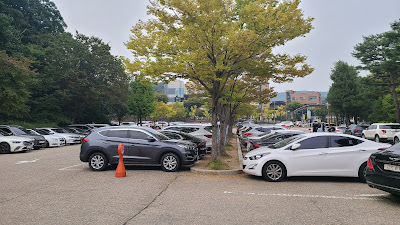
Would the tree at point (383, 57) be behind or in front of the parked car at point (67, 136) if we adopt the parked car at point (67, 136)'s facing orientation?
in front

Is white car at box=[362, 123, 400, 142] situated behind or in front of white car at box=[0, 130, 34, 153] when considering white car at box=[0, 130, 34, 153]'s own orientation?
in front

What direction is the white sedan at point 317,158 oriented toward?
to the viewer's left

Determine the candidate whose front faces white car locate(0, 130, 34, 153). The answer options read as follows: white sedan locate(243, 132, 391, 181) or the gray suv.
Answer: the white sedan

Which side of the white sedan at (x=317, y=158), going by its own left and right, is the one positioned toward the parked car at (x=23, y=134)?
front

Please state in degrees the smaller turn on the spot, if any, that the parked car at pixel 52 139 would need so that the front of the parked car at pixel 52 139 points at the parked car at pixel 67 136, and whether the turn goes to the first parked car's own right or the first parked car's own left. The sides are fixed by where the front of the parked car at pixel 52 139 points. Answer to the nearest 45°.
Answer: approximately 90° to the first parked car's own left

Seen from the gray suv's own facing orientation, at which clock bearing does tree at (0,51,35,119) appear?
The tree is roughly at 8 o'clock from the gray suv.

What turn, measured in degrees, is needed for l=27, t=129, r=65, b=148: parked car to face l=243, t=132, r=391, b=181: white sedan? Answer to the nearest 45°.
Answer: approximately 45° to its right

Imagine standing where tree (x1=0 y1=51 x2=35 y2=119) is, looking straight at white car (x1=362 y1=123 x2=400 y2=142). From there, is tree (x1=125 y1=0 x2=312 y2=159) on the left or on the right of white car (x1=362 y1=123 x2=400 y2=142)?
right

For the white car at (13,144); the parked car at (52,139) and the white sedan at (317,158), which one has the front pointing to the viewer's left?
the white sedan

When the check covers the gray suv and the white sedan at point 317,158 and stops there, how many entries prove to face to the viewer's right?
1

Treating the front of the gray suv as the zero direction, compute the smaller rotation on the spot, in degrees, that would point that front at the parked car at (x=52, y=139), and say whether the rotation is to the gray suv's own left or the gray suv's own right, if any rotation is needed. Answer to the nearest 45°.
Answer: approximately 135° to the gray suv's own left

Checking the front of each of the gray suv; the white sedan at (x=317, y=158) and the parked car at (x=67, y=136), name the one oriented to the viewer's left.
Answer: the white sedan

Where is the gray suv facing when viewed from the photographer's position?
facing to the right of the viewer

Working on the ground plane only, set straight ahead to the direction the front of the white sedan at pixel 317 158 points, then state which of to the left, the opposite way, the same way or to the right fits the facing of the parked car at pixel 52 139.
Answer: the opposite way
